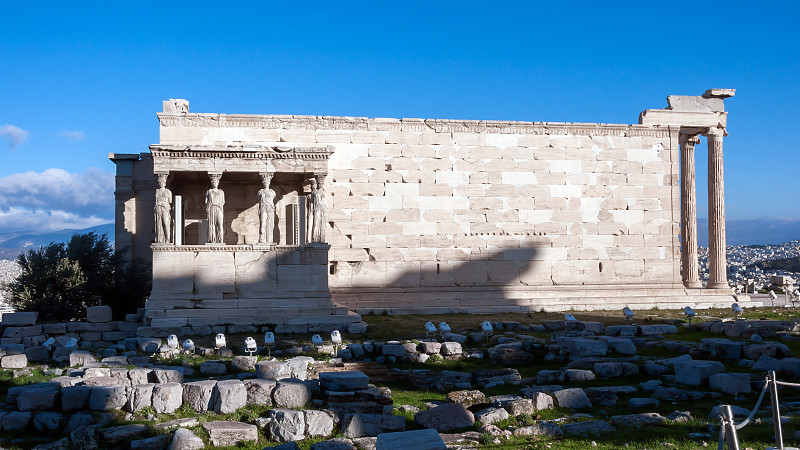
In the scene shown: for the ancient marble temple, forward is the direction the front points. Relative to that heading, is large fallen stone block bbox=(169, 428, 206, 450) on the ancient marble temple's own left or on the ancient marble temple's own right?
on the ancient marble temple's own right

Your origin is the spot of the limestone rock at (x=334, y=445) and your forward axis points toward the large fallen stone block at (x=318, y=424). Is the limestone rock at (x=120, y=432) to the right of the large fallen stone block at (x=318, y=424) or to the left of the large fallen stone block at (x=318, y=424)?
left

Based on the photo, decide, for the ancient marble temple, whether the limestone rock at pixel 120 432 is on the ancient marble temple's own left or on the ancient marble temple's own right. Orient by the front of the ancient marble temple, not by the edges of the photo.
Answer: on the ancient marble temple's own right

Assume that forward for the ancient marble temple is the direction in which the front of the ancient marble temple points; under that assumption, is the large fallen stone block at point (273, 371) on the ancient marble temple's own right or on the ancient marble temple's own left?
on the ancient marble temple's own right

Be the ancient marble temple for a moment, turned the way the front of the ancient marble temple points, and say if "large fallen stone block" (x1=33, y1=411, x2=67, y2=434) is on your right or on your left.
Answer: on your right
